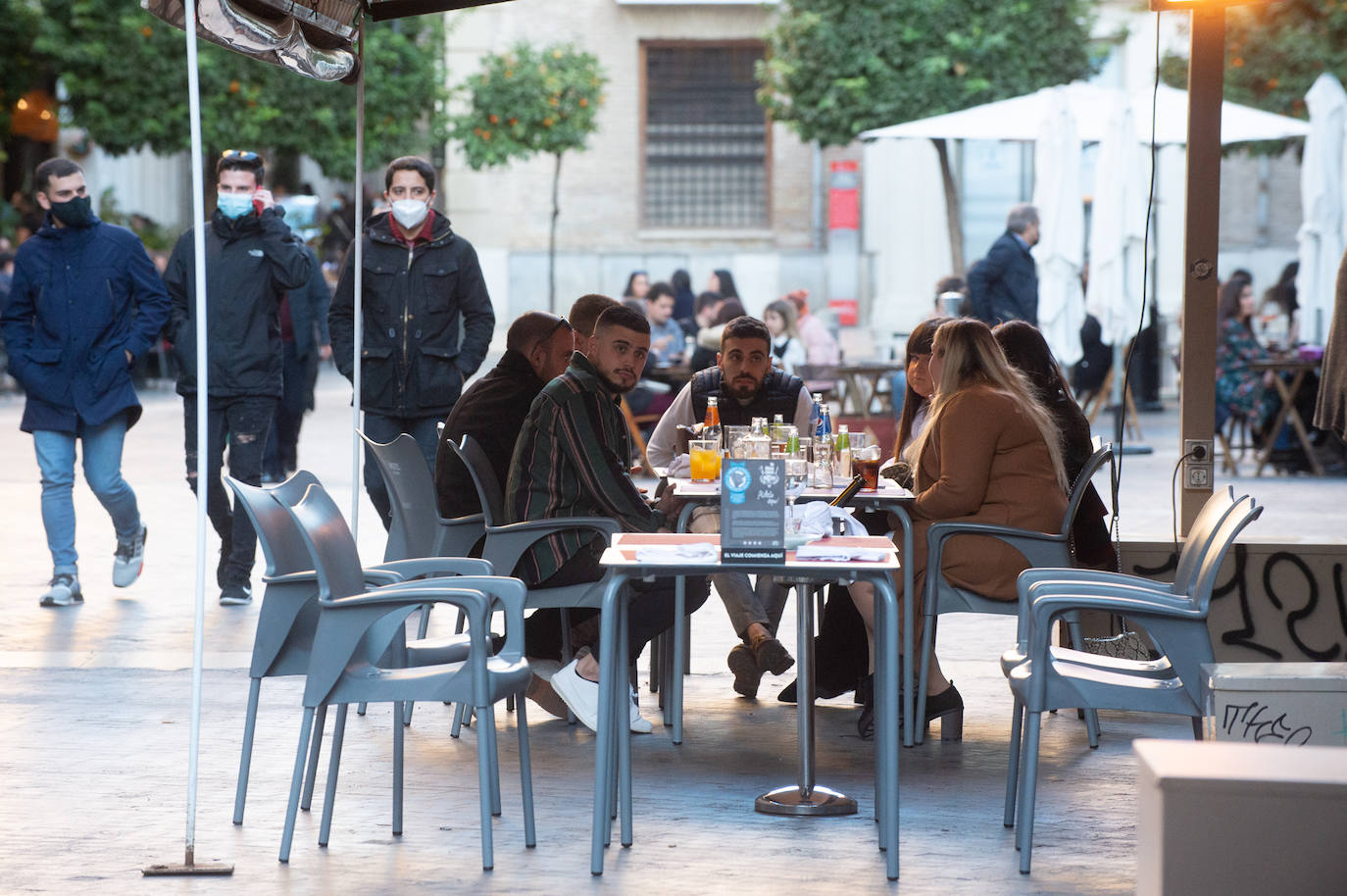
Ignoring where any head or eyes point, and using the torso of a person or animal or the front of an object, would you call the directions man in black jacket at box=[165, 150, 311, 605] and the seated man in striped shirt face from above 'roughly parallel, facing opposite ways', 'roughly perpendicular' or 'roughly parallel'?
roughly perpendicular

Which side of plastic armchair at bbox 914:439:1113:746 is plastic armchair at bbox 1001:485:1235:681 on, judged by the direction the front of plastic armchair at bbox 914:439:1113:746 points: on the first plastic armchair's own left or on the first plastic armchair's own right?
on the first plastic armchair's own left

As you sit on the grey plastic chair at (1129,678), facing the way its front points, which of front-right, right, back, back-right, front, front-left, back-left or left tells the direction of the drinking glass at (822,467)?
front-right

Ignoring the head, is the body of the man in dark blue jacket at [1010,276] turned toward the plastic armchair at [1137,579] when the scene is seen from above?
no

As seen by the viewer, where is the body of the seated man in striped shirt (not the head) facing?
to the viewer's right

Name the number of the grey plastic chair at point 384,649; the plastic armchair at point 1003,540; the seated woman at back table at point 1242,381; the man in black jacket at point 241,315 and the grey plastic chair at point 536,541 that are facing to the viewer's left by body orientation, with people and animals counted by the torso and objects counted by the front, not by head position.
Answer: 1

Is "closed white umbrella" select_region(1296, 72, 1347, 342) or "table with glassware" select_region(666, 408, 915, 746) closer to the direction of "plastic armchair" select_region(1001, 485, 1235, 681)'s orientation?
the table with glassware

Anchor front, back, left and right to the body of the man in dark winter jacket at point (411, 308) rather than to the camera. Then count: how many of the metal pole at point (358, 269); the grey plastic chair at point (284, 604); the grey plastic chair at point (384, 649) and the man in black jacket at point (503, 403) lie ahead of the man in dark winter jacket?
4

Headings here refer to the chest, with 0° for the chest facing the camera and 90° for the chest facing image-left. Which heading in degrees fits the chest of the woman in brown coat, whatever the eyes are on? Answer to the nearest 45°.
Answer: approximately 90°

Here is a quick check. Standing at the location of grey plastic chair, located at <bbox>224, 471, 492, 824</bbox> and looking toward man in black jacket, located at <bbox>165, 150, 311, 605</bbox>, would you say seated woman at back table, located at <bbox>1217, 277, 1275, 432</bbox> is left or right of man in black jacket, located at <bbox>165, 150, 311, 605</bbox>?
right

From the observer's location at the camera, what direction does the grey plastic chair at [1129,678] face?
facing to the left of the viewer

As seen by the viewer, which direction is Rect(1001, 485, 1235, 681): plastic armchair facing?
to the viewer's left

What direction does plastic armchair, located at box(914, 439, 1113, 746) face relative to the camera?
to the viewer's left

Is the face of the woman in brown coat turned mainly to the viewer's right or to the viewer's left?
to the viewer's left

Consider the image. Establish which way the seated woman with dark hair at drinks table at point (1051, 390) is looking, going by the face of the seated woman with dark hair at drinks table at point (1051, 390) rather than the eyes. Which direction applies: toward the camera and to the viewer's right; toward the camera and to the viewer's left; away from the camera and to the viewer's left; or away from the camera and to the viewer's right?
away from the camera and to the viewer's left

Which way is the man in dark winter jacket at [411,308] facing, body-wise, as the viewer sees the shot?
toward the camera

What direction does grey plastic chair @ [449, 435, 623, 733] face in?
to the viewer's right
